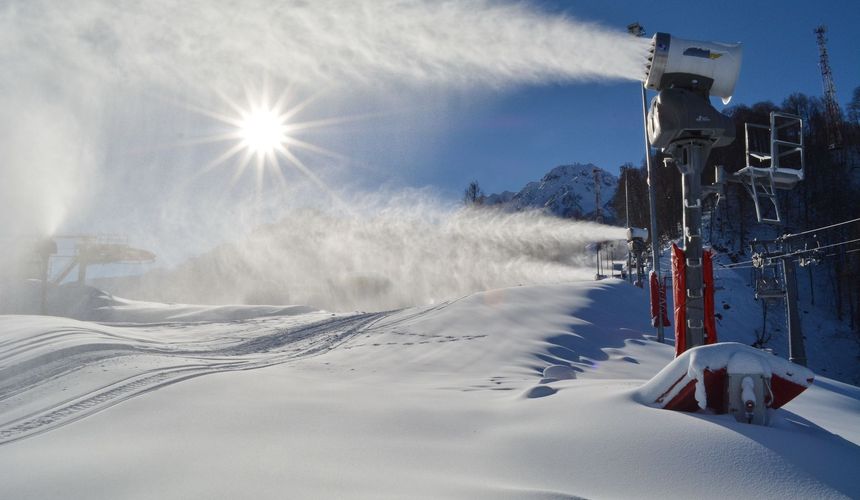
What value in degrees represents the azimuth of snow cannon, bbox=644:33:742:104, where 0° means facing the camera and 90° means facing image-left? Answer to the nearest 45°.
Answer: approximately 90°

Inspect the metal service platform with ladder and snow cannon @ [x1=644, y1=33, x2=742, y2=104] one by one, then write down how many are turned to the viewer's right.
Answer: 0

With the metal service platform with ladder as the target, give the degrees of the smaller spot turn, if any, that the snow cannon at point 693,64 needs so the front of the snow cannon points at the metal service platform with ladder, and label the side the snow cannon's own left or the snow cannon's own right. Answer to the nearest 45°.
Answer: approximately 135° to the snow cannon's own right
